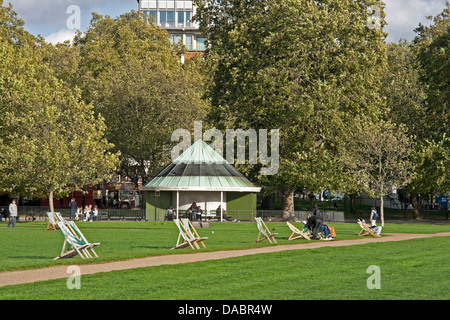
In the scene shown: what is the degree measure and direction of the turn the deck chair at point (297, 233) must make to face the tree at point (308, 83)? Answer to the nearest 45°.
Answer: approximately 90° to its left

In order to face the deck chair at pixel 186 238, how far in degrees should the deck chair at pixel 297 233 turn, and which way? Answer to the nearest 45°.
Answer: approximately 135° to its right

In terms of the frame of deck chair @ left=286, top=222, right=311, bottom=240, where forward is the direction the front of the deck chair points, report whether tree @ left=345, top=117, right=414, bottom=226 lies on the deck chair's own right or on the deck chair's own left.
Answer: on the deck chair's own left

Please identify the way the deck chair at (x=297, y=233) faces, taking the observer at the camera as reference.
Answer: facing to the right of the viewer
